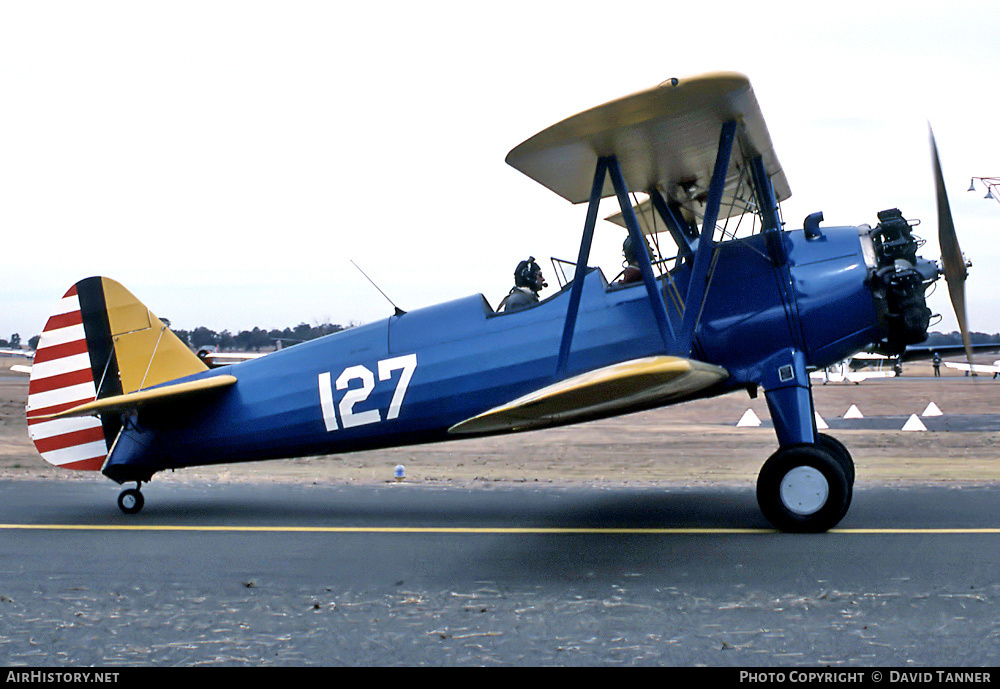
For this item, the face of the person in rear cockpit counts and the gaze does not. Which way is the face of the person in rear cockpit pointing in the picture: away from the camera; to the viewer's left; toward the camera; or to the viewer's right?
to the viewer's right

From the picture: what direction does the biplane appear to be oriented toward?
to the viewer's right

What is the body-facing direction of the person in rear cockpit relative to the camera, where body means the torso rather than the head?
to the viewer's right
